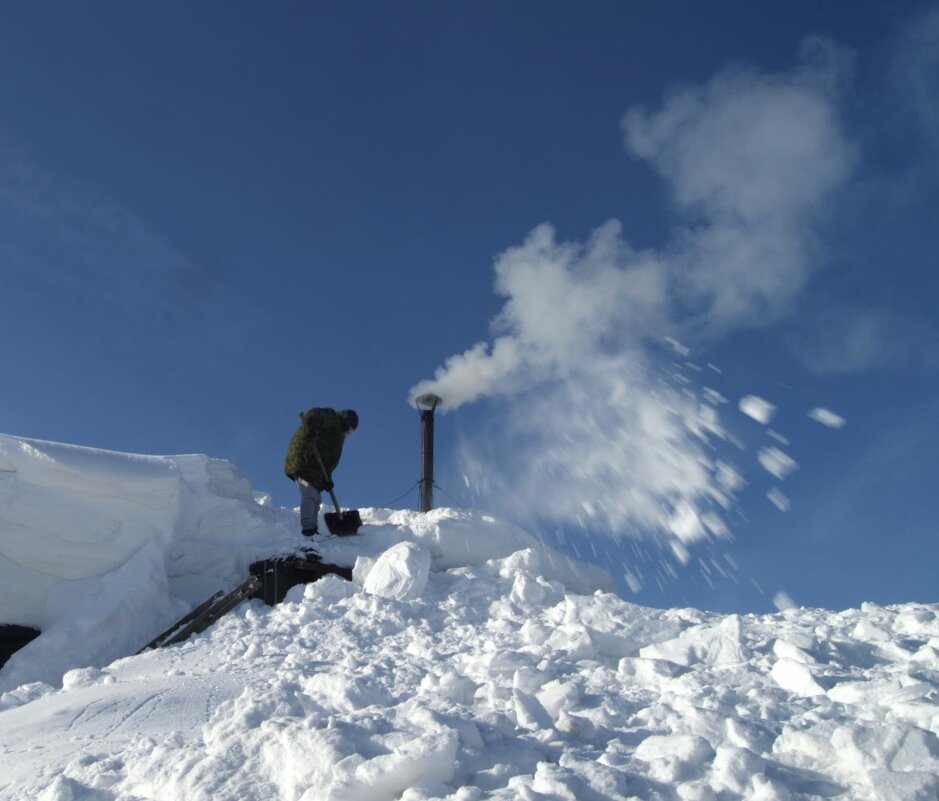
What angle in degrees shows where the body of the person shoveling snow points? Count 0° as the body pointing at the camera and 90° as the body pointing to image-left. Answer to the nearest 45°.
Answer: approximately 270°
